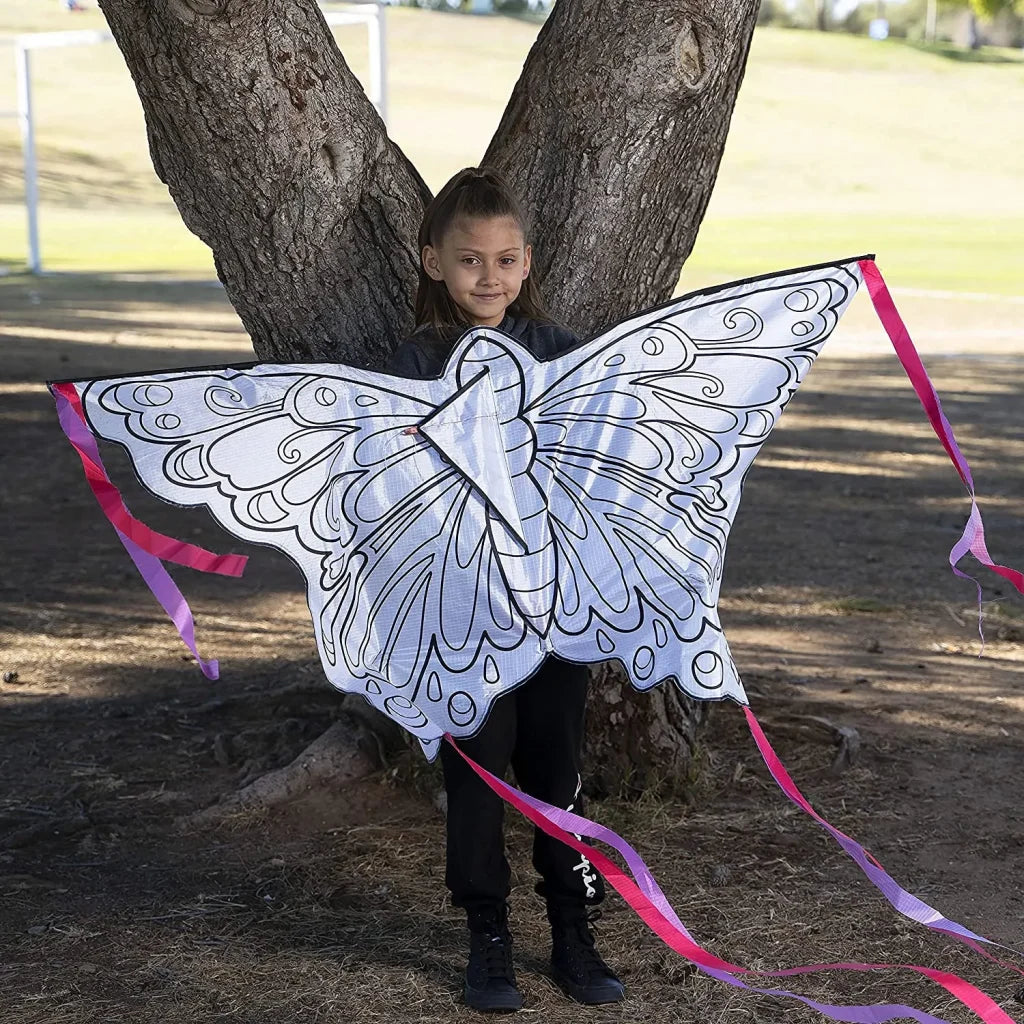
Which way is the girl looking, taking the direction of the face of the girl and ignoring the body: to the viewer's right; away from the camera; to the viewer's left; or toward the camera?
toward the camera

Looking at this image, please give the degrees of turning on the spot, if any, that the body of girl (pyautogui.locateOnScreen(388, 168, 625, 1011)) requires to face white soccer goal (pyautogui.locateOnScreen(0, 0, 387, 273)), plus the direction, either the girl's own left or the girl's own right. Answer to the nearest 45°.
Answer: approximately 180°

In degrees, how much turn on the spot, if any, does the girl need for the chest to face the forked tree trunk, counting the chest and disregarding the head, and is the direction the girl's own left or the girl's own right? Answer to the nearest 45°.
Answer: approximately 180°

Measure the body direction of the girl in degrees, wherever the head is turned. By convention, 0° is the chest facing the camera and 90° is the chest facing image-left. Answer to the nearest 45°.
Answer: approximately 0°
